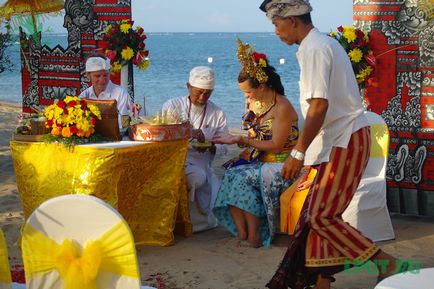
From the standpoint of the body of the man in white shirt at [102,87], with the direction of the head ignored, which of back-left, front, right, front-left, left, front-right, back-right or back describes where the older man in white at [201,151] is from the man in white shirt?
front-left

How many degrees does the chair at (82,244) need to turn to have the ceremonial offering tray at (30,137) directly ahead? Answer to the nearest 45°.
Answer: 0° — it already faces it

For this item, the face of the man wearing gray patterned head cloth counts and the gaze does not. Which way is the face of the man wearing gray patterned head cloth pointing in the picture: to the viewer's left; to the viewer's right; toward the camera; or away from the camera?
to the viewer's left

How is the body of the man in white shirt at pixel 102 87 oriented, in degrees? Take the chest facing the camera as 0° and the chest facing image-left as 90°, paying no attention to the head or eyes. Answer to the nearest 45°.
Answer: approximately 0°

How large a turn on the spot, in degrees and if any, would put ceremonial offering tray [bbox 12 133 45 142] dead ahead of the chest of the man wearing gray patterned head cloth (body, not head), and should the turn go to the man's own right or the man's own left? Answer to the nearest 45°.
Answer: approximately 45° to the man's own right

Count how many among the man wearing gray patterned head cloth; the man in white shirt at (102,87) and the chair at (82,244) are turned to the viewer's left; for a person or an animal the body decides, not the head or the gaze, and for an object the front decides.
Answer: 1

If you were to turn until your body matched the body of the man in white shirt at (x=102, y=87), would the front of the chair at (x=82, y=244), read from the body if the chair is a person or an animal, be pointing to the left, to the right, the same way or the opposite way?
the opposite way

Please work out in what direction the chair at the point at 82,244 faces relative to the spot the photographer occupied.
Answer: facing away from the viewer

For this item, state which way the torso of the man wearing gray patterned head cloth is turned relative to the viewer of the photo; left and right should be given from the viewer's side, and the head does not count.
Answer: facing to the left of the viewer

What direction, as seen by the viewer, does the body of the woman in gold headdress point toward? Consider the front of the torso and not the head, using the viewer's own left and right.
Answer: facing the viewer and to the left of the viewer

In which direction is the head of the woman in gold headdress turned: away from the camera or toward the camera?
toward the camera

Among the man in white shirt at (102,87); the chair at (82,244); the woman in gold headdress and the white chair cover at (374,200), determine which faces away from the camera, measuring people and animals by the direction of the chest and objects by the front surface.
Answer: the chair

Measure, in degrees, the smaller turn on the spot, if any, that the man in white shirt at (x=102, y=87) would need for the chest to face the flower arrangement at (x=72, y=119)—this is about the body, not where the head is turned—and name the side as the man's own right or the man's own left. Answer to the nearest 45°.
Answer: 0° — they already face it

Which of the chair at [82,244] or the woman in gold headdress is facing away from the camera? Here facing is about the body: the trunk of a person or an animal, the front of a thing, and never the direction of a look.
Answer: the chair

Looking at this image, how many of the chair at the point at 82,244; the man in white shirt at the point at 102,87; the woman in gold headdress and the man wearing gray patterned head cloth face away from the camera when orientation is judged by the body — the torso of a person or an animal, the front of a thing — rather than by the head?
1

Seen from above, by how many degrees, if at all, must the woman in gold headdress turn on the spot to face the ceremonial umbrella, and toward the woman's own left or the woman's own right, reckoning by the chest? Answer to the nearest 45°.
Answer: approximately 90° to the woman's own right
